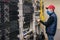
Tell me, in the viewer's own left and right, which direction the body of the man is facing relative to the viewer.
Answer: facing to the left of the viewer
